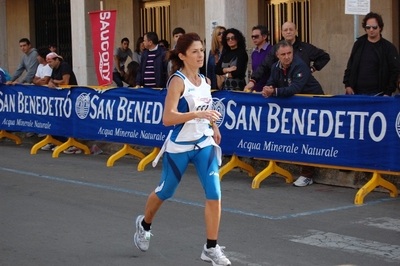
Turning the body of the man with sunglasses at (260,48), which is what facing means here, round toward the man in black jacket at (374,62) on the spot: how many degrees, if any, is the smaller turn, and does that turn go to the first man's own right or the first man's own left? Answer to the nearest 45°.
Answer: approximately 90° to the first man's own left

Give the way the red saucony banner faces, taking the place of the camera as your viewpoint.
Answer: facing the viewer

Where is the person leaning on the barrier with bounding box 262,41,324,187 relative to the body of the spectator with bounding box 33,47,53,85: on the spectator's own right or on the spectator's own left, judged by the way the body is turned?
on the spectator's own left

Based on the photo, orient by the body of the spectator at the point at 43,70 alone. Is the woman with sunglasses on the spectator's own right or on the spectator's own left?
on the spectator's own left

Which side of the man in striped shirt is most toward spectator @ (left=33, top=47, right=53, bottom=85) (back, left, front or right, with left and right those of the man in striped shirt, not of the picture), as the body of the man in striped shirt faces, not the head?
right

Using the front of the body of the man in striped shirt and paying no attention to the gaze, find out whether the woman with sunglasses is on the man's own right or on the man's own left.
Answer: on the man's own left

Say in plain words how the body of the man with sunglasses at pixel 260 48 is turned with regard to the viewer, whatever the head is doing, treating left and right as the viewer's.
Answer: facing the viewer and to the left of the viewer

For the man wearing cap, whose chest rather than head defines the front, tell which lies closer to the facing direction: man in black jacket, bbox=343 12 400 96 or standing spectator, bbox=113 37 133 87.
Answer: the man in black jacket

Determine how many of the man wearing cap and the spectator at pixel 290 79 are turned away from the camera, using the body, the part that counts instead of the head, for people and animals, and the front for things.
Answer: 0
